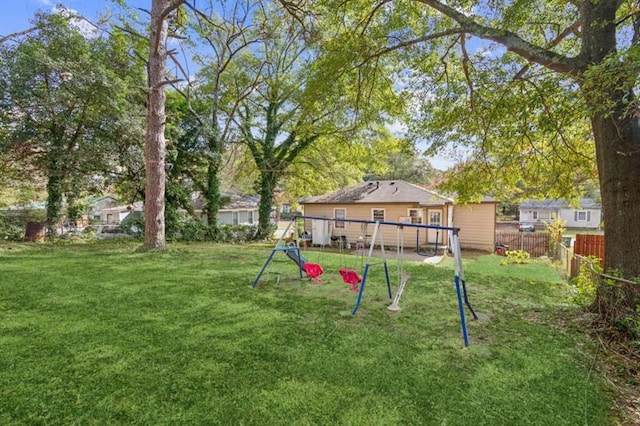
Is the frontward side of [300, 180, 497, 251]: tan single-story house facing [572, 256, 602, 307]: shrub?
no

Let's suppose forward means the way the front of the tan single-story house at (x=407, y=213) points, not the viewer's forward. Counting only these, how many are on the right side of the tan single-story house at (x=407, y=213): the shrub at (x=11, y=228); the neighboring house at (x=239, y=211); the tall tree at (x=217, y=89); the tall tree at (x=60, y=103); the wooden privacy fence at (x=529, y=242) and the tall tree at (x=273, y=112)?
1

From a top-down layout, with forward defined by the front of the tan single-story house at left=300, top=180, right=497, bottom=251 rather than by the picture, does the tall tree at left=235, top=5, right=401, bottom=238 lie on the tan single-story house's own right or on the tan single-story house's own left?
on the tan single-story house's own left

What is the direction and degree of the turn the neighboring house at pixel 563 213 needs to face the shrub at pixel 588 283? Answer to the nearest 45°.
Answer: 0° — it already faces it

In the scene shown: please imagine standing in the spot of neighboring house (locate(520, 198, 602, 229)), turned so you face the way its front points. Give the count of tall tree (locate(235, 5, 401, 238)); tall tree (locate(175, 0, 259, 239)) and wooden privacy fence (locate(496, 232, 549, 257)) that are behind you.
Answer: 0

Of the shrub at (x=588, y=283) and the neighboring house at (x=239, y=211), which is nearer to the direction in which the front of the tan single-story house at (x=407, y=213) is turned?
the neighboring house

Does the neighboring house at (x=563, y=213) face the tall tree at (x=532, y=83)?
yes

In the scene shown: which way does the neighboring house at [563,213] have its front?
toward the camera

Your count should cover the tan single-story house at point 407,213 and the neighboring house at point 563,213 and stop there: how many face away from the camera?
1

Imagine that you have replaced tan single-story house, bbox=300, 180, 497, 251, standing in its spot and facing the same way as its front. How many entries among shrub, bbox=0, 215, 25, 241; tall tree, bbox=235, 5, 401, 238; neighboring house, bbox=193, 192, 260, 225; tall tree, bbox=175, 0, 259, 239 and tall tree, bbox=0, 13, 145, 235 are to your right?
0

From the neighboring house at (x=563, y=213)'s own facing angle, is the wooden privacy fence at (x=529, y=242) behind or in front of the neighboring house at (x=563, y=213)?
in front

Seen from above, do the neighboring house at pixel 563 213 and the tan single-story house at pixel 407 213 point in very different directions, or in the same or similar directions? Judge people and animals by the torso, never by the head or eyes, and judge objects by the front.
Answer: very different directions

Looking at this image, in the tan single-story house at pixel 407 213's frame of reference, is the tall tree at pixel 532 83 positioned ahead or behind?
behind

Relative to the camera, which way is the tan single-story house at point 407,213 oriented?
away from the camera

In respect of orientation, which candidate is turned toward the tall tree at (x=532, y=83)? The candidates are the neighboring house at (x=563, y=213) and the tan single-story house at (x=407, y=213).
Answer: the neighboring house at (x=563, y=213)

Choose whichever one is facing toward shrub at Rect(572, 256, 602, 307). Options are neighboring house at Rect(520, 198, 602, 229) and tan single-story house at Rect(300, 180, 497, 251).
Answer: neighboring house at Rect(520, 198, 602, 229)
